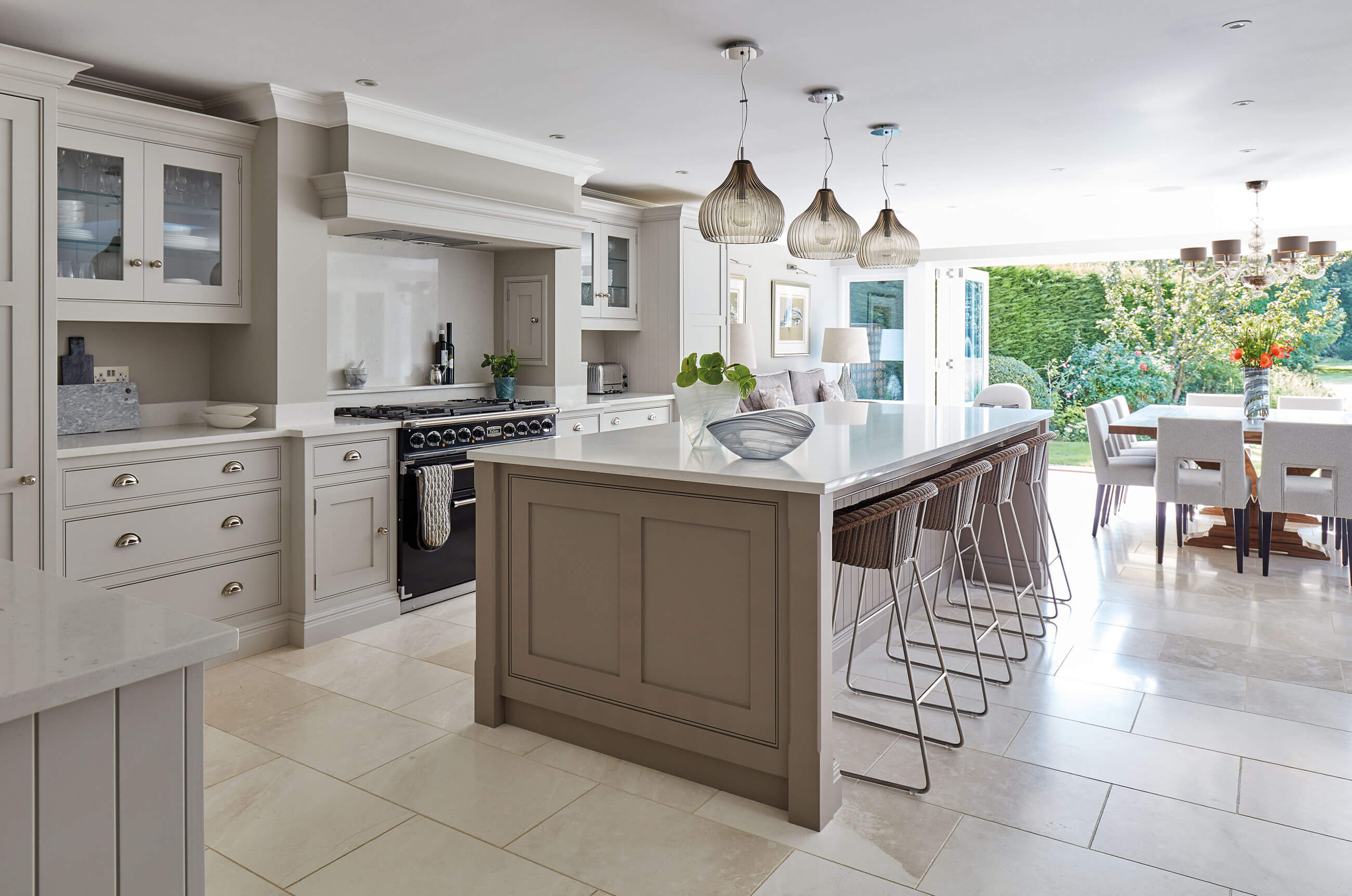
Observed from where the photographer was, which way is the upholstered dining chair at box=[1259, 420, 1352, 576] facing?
facing away from the viewer

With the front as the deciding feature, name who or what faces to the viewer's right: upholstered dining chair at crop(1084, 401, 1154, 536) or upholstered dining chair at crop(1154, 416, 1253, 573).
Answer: upholstered dining chair at crop(1084, 401, 1154, 536)

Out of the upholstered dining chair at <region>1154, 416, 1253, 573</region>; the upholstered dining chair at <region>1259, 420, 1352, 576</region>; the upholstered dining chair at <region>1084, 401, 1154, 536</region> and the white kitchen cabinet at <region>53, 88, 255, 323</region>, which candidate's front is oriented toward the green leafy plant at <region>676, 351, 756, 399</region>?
the white kitchen cabinet

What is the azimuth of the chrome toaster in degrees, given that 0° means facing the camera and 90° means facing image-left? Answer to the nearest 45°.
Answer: approximately 315°

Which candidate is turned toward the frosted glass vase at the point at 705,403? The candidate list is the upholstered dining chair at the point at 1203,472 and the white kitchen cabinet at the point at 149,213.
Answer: the white kitchen cabinet

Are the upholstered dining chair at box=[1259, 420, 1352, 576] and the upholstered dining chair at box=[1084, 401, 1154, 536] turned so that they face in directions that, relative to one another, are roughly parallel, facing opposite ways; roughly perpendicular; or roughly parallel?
roughly perpendicular

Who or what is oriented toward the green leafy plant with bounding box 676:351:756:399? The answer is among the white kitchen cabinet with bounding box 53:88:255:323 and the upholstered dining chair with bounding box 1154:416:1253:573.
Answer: the white kitchen cabinet

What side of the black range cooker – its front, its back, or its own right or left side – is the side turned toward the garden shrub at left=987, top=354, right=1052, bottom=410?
left

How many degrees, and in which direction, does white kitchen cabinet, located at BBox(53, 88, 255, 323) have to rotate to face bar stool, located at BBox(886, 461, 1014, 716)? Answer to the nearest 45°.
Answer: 0° — it already faces it

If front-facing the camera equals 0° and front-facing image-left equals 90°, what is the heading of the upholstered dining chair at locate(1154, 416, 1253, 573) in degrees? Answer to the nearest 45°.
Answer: approximately 180°

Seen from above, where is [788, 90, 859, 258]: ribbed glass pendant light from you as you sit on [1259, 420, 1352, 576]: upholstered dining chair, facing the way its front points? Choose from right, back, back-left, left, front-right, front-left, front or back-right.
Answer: back-left
